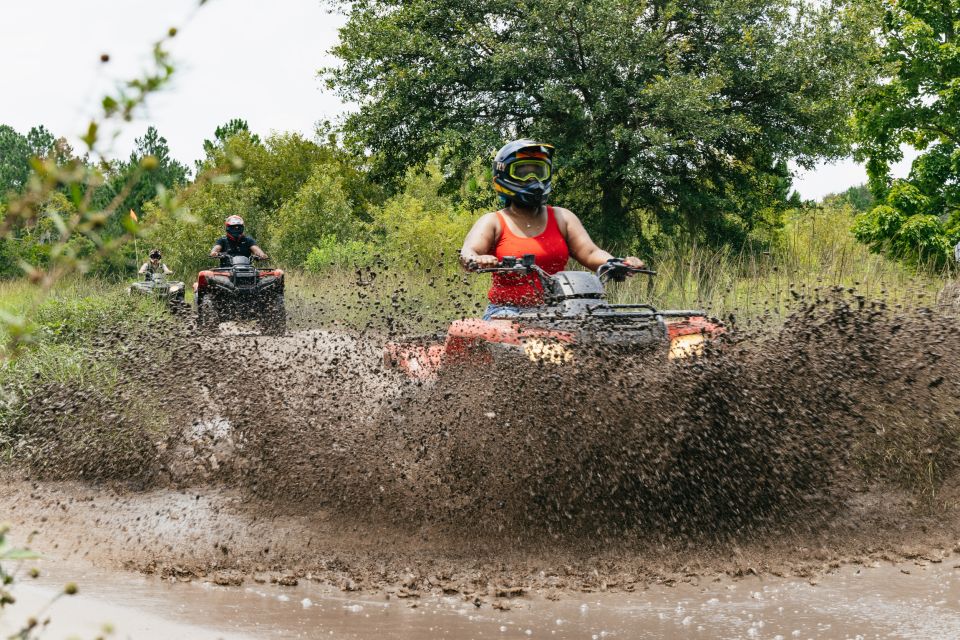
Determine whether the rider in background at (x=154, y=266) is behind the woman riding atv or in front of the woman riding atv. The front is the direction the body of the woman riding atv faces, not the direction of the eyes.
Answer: behind

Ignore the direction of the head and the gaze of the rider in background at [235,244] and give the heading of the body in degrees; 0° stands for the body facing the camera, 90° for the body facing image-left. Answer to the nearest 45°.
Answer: approximately 0°

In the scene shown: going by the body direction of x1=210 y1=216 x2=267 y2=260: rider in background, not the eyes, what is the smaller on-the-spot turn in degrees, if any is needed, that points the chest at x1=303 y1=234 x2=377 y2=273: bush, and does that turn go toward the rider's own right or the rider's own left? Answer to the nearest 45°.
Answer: approximately 180°

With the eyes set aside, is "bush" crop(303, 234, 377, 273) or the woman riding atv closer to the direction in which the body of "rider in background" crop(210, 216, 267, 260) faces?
the woman riding atv

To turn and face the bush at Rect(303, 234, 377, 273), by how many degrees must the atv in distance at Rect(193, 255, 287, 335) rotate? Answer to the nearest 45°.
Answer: approximately 180°
